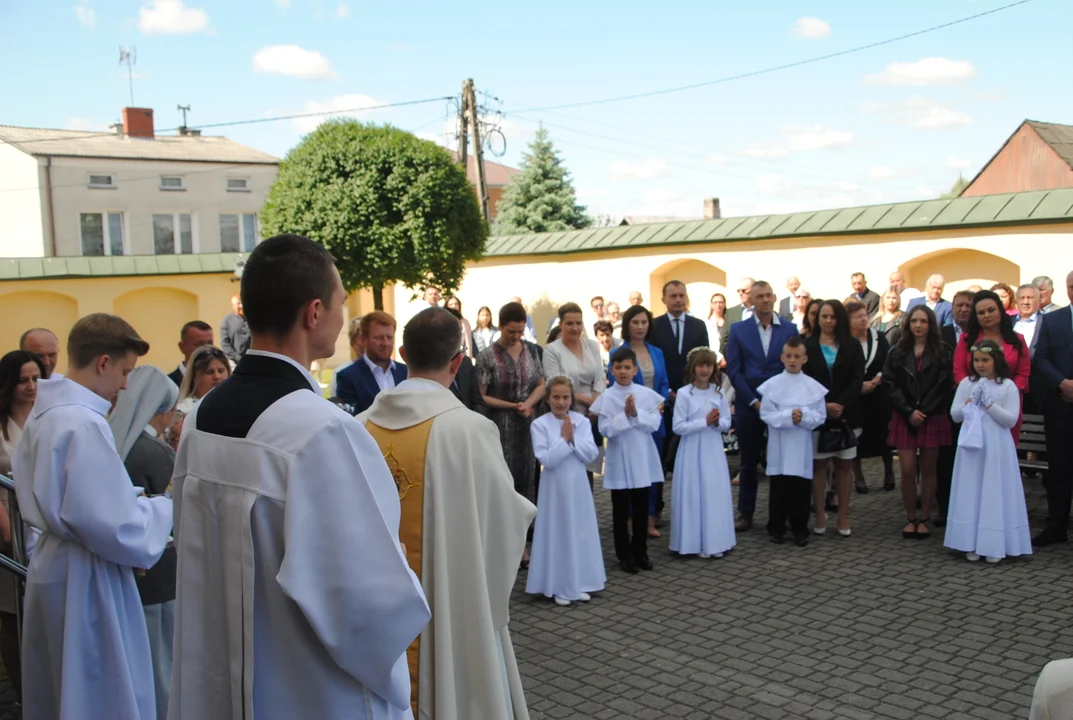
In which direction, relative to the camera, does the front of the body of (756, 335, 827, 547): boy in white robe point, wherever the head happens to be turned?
toward the camera

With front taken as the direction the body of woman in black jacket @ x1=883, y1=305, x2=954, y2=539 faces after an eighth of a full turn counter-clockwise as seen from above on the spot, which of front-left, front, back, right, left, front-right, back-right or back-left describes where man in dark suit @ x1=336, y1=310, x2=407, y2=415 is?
right

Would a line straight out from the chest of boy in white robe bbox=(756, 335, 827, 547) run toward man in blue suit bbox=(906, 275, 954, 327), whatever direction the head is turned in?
no

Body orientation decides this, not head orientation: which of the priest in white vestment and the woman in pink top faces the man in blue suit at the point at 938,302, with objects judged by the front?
the priest in white vestment

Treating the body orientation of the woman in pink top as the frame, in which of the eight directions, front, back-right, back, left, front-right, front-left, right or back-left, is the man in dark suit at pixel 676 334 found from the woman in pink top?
right

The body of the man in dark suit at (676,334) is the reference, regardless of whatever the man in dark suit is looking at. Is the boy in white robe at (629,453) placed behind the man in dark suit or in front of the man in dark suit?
in front

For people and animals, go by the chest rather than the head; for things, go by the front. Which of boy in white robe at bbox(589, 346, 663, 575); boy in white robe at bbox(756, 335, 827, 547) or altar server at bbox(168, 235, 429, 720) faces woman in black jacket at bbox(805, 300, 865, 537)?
the altar server

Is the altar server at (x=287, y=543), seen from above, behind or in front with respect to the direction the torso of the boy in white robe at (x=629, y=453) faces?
in front

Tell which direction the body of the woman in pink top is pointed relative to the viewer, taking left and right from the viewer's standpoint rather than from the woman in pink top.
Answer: facing the viewer

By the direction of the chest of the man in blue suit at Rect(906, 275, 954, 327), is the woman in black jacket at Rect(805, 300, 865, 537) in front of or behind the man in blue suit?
in front

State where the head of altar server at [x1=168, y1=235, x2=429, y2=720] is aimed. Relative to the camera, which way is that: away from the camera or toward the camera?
away from the camera

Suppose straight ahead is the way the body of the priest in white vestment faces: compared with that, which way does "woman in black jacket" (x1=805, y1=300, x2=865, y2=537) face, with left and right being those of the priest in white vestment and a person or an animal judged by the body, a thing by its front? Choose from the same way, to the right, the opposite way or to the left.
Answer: the opposite way

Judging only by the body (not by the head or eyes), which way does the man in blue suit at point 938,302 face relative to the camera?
toward the camera

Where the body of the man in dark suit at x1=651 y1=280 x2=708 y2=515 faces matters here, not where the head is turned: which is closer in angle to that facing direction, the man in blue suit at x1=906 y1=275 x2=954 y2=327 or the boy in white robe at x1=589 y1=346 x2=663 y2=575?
the boy in white robe

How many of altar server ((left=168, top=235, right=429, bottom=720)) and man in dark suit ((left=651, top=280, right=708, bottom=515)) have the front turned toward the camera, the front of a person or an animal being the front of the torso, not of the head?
1

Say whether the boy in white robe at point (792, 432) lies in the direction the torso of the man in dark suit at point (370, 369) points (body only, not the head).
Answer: no

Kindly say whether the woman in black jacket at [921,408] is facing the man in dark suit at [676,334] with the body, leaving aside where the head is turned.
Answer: no

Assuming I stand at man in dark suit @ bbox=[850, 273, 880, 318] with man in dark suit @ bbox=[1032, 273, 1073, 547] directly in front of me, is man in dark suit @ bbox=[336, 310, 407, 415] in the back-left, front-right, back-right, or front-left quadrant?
front-right

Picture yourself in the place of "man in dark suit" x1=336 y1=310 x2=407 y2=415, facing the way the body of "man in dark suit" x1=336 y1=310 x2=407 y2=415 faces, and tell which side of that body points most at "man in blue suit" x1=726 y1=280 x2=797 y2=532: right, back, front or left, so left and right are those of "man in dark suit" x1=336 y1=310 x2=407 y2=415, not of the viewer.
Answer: left

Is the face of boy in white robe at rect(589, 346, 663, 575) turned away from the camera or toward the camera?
toward the camera

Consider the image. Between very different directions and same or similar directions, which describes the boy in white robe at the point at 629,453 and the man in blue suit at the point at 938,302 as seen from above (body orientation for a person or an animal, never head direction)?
same or similar directions

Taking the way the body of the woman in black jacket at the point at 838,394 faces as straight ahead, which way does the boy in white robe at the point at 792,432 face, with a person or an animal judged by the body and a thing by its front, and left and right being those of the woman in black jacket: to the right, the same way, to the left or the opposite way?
the same way

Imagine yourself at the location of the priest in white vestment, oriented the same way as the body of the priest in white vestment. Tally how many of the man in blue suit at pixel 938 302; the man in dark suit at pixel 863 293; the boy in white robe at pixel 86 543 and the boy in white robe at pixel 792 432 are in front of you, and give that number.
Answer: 3

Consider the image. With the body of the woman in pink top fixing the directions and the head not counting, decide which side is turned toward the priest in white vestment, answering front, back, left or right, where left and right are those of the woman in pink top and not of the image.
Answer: front

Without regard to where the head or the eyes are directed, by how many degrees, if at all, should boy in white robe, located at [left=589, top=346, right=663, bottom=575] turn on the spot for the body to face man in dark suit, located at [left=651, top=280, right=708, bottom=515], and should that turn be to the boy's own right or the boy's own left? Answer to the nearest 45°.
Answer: approximately 180°
